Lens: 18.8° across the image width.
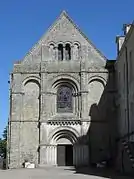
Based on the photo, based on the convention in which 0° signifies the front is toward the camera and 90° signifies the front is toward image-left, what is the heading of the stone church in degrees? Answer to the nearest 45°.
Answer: approximately 0°
